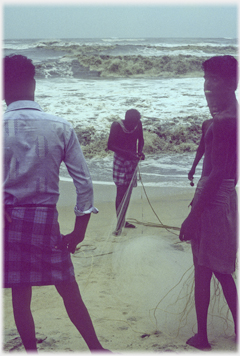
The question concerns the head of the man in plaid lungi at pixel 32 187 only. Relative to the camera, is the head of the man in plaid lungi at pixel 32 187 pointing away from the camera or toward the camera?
away from the camera

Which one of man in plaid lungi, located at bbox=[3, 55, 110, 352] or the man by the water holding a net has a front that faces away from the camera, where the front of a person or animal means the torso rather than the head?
the man in plaid lungi

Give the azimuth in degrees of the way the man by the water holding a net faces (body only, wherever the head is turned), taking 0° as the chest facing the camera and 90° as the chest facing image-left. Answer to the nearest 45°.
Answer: approximately 315°

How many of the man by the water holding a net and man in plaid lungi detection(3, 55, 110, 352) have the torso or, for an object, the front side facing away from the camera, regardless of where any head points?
1

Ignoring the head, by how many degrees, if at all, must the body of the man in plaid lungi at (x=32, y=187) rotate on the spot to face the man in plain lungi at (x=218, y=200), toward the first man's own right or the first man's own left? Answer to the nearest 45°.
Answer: approximately 90° to the first man's own right

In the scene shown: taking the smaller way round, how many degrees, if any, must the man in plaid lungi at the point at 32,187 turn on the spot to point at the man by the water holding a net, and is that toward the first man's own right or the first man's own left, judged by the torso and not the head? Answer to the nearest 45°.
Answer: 0° — they already face them

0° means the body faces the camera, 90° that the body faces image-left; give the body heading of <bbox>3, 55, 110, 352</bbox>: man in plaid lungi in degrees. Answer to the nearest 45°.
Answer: approximately 180°
